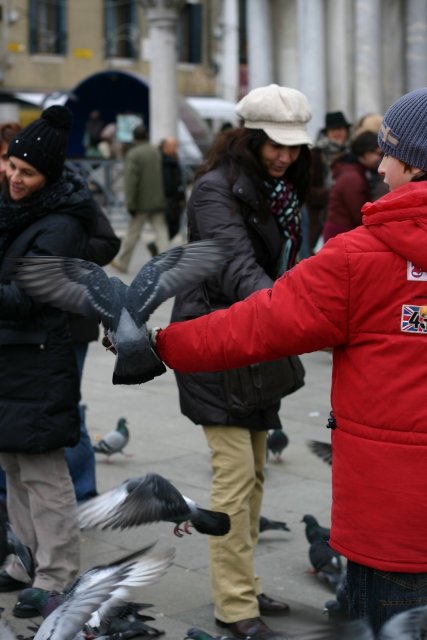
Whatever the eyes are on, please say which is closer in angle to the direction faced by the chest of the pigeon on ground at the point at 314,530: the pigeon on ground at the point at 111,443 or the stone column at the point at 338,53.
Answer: the pigeon on ground

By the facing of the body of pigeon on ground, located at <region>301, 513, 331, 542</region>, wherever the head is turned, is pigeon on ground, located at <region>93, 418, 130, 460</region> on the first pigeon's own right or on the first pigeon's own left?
on the first pigeon's own right

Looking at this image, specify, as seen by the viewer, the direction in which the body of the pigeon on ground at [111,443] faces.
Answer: to the viewer's right

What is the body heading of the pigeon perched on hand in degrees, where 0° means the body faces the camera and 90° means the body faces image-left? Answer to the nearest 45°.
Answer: approximately 180°

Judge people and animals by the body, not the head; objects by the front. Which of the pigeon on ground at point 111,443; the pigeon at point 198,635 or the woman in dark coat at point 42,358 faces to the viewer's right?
the pigeon on ground

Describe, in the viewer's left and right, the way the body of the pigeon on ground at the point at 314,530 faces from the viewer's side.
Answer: facing to the left of the viewer

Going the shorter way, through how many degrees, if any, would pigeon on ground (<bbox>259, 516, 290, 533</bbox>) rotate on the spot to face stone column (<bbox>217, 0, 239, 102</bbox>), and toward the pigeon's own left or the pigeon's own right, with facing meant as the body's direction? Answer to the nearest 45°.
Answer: approximately 90° to the pigeon's own right

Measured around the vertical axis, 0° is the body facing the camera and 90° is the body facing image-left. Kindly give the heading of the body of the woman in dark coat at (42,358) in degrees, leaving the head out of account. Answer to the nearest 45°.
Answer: approximately 45°

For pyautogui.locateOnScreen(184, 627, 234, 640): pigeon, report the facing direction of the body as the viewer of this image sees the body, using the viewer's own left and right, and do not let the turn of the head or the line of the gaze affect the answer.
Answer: facing to the left of the viewer
